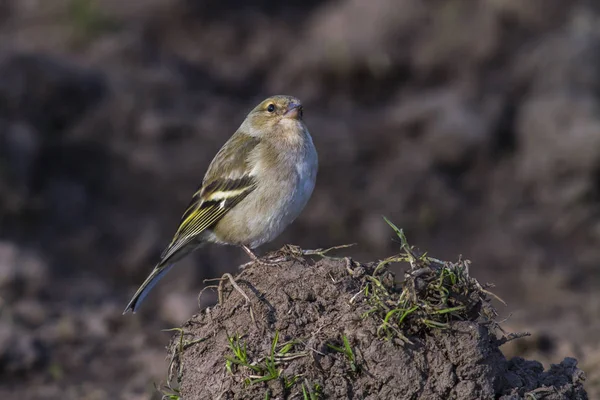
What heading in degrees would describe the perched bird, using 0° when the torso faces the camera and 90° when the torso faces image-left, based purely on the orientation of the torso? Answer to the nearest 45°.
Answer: approximately 315°
